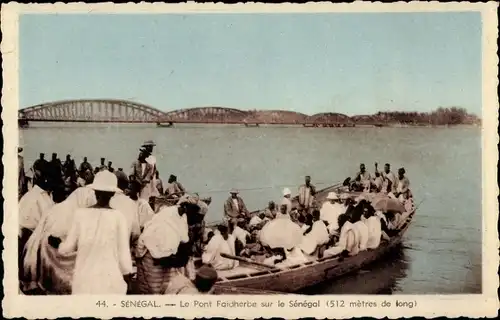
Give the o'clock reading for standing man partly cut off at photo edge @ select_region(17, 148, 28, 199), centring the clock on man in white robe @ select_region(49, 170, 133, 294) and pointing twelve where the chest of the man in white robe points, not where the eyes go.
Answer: The standing man partly cut off at photo edge is roughly at 10 o'clock from the man in white robe.

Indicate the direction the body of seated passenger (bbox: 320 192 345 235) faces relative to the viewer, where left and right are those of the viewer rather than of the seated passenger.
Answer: facing the viewer

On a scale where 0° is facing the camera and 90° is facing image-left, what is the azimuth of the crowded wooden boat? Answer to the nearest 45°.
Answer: approximately 225°

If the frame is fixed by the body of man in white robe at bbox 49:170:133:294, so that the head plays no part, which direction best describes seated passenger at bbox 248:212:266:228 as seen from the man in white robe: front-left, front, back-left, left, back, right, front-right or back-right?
right

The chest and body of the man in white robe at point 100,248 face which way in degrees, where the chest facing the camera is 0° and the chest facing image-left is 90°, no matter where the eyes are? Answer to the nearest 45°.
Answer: approximately 180°

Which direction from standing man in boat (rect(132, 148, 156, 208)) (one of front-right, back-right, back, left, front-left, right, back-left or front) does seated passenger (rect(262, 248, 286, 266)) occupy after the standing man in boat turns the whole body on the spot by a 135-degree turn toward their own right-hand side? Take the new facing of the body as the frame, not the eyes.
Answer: back

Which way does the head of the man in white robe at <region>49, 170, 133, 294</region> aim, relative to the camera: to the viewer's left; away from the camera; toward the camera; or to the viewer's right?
away from the camera

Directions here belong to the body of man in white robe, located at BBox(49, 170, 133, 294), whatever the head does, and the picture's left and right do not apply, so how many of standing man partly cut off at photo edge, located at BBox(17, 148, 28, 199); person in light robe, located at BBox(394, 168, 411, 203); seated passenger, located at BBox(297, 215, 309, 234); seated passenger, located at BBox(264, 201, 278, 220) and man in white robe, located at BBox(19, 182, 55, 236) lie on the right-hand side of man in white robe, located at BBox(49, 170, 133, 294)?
3

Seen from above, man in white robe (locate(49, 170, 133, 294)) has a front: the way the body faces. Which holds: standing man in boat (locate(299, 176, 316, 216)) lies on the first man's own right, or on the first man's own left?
on the first man's own right
